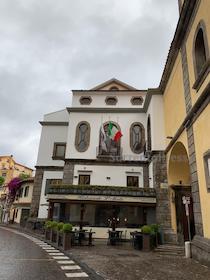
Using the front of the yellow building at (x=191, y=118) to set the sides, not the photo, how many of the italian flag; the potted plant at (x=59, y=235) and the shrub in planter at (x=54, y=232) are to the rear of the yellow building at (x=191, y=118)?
0

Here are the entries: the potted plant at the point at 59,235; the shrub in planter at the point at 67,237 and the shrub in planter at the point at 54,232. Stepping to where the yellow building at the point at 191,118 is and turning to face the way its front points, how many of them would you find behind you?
0

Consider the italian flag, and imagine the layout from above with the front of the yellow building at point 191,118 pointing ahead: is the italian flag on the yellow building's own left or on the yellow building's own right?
on the yellow building's own right

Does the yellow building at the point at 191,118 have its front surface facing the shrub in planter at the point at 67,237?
yes

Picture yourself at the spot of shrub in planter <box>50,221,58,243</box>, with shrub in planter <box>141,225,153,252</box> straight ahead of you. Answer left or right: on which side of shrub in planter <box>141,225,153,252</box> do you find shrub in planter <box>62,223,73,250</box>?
right

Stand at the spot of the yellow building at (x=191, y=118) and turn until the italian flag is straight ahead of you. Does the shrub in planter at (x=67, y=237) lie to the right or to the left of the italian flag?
left

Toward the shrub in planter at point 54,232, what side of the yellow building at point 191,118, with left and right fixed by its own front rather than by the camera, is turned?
front

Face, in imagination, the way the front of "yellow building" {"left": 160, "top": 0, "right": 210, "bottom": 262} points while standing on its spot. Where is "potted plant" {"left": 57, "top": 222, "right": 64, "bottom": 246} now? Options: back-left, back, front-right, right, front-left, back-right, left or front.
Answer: front

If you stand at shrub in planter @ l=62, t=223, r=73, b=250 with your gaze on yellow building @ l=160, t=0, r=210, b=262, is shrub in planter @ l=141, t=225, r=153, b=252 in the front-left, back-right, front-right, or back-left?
front-left

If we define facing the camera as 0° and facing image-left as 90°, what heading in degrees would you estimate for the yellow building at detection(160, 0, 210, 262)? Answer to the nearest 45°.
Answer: approximately 90°

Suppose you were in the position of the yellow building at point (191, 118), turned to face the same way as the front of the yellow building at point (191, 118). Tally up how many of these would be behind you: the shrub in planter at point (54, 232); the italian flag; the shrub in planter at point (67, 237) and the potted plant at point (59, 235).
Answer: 0
